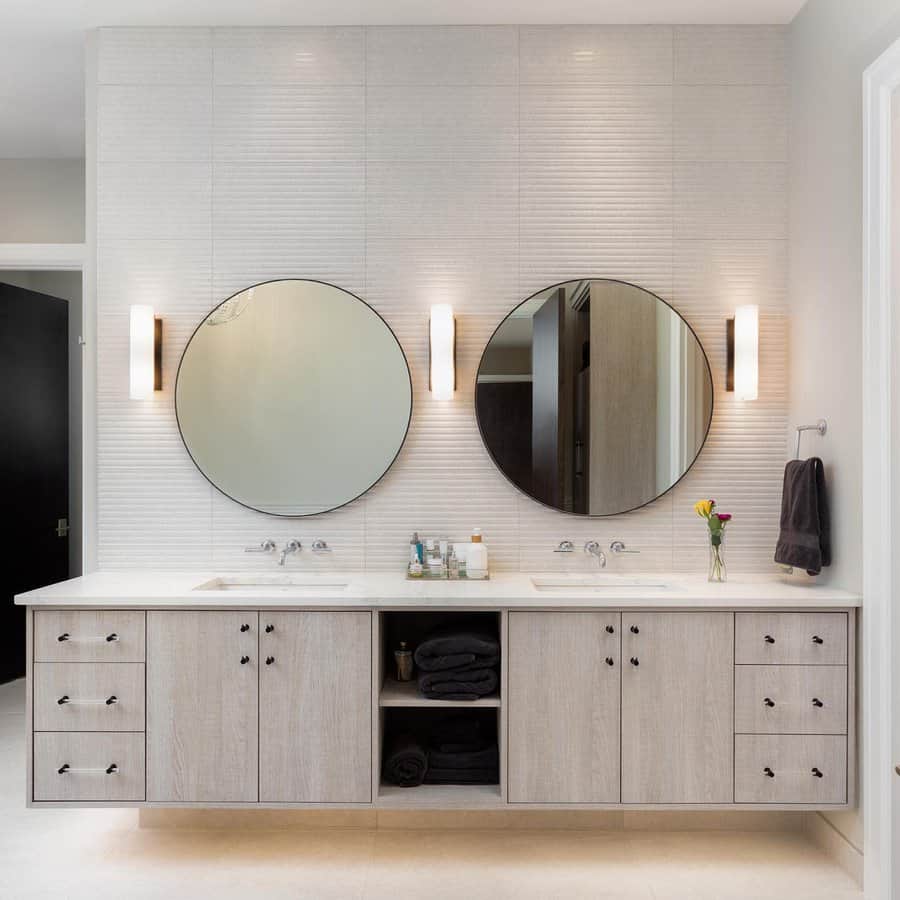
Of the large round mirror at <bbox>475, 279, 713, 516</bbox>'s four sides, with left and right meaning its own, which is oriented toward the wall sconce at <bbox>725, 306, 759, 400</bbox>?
left

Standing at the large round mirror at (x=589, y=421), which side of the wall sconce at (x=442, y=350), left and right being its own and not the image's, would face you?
left

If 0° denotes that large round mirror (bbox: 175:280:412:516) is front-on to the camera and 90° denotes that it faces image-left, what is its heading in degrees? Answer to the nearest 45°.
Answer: approximately 0°

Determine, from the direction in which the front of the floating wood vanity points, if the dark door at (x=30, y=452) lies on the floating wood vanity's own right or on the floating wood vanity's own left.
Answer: on the floating wood vanity's own right

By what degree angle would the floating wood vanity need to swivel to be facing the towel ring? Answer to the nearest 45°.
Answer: approximately 90° to its left
